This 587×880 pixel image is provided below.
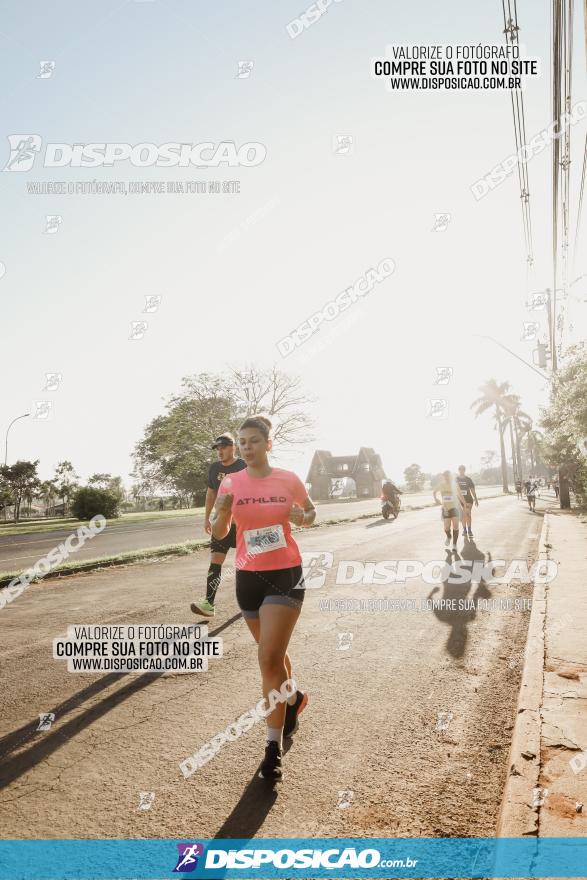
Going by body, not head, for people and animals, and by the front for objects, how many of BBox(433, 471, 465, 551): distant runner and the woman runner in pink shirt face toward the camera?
2

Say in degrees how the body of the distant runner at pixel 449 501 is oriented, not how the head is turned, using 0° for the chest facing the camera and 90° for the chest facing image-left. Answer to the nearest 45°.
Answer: approximately 0°

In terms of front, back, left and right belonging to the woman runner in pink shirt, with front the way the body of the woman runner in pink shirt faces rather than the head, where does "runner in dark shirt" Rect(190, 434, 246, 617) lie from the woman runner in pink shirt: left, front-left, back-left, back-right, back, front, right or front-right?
back

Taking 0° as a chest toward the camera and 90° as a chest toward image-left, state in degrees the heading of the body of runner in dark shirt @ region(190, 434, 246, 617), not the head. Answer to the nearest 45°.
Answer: approximately 45°

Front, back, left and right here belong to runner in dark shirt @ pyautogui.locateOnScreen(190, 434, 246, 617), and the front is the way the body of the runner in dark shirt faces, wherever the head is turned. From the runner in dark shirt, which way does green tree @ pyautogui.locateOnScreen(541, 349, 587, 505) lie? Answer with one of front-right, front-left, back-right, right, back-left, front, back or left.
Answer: back

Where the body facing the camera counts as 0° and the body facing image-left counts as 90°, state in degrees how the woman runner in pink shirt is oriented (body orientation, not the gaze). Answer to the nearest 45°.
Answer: approximately 0°
